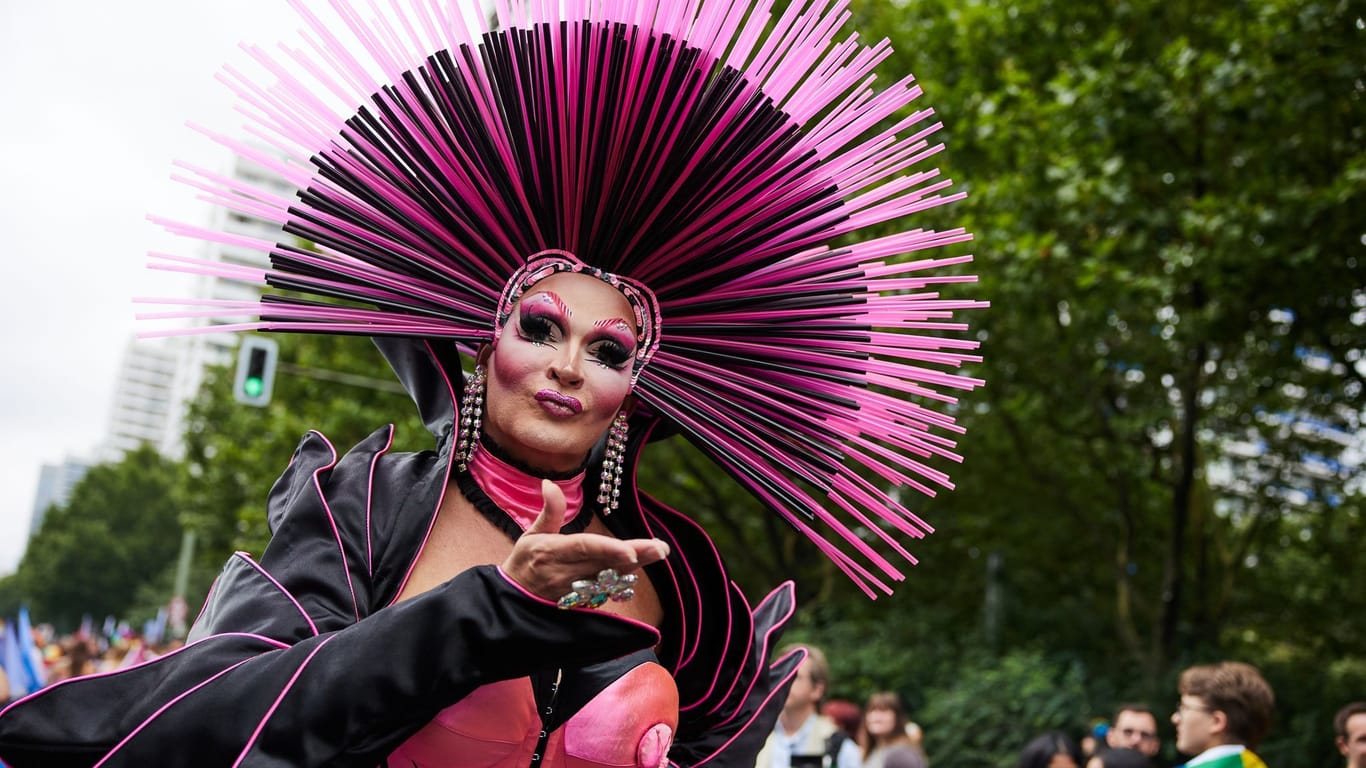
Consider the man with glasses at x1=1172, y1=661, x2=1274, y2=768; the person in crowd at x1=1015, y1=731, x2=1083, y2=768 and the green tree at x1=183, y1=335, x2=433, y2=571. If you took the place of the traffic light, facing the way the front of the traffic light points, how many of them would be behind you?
1

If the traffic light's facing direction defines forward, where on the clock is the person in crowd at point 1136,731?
The person in crowd is roughly at 11 o'clock from the traffic light.

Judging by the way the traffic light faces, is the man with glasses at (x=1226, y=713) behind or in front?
in front

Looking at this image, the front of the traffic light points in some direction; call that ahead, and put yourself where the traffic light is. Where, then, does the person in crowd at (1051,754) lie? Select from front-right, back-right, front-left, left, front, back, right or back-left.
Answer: front-left

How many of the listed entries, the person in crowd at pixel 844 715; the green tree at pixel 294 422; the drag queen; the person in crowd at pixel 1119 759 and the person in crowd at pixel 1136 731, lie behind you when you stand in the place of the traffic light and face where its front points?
1

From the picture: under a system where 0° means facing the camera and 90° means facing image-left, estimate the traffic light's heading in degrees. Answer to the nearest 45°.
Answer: approximately 0°

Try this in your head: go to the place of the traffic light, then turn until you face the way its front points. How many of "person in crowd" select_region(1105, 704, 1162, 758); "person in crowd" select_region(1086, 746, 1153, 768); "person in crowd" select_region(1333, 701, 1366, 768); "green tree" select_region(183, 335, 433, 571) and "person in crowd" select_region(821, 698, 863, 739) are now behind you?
1

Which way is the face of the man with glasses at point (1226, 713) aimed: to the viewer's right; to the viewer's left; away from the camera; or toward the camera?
to the viewer's left

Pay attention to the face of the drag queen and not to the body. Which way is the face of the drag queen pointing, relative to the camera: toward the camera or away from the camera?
toward the camera

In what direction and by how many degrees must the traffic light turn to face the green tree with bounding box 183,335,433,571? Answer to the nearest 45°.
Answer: approximately 180°

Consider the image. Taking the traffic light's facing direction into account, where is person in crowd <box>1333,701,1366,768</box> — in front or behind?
in front

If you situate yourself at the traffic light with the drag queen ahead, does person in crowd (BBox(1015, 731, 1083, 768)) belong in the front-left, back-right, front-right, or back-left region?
front-left

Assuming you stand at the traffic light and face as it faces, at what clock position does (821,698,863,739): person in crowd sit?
The person in crowd is roughly at 11 o'clock from the traffic light.

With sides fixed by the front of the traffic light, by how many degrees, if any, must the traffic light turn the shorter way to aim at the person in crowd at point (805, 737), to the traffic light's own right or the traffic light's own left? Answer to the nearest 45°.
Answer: approximately 45° to the traffic light's own left
